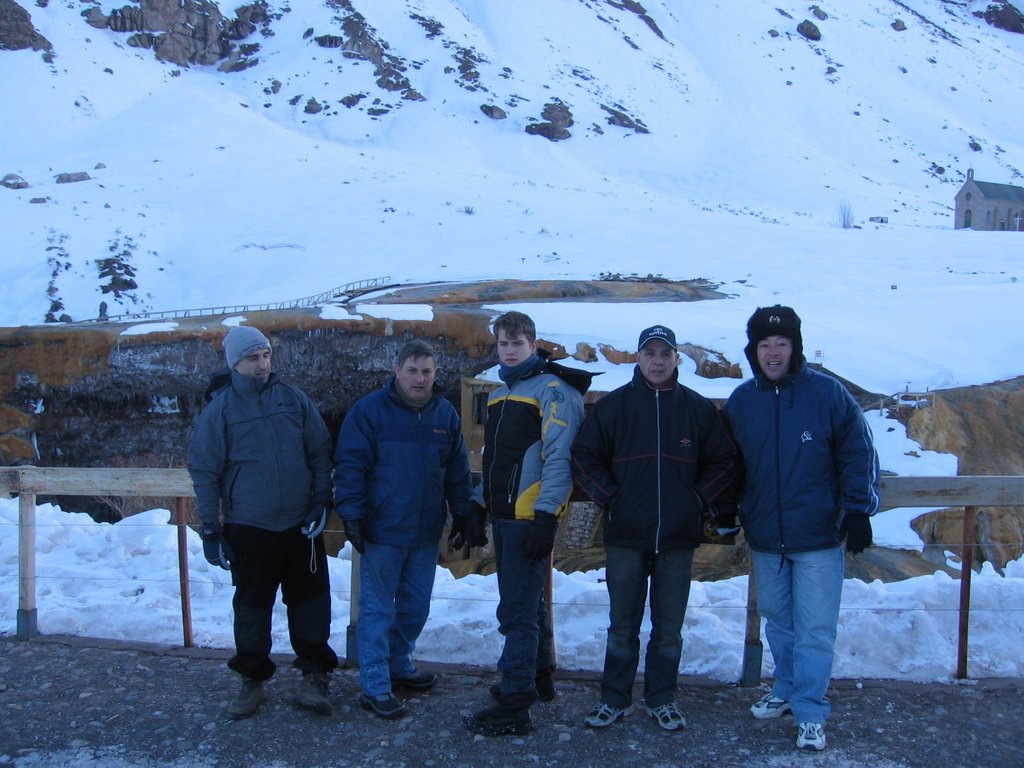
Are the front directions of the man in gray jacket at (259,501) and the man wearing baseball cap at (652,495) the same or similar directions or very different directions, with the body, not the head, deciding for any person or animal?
same or similar directions

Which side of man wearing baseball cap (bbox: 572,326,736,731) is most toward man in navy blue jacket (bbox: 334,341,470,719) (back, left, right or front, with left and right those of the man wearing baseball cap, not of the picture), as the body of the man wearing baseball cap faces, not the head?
right

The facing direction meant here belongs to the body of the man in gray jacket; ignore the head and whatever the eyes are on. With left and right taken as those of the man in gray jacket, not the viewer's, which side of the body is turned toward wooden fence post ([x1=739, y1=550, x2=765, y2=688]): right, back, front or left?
left

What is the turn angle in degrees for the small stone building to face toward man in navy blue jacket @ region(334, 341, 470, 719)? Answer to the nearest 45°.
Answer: approximately 45° to its left

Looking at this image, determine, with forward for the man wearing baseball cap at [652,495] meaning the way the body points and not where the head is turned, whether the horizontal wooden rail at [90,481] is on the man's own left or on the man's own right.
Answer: on the man's own right

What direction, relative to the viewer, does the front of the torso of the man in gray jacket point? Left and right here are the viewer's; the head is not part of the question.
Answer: facing the viewer

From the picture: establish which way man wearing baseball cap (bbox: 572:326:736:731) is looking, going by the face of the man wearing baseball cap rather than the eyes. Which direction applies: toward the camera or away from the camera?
toward the camera

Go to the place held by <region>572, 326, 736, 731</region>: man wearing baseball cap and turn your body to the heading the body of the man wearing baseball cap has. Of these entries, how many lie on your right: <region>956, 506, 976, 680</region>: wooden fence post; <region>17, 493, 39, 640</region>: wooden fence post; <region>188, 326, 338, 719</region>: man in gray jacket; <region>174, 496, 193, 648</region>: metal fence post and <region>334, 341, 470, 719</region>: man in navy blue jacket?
4

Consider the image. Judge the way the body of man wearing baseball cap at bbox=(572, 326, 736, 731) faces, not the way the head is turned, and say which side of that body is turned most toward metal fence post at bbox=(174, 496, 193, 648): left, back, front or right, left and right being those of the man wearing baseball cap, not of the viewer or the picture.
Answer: right

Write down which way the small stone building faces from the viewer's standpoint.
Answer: facing the viewer and to the left of the viewer

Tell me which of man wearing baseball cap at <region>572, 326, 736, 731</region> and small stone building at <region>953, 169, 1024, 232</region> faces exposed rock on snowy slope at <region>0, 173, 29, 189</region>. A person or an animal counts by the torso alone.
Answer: the small stone building

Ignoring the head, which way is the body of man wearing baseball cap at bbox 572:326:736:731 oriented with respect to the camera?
toward the camera

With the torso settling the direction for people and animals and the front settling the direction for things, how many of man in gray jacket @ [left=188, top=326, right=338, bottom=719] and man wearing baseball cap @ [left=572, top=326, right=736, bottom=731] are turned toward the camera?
2

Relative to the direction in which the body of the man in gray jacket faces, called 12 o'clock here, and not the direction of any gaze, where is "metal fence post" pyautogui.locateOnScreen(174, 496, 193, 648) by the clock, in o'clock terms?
The metal fence post is roughly at 5 o'clock from the man in gray jacket.

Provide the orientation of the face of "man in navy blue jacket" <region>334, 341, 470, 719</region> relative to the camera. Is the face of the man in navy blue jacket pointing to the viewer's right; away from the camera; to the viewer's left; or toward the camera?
toward the camera
